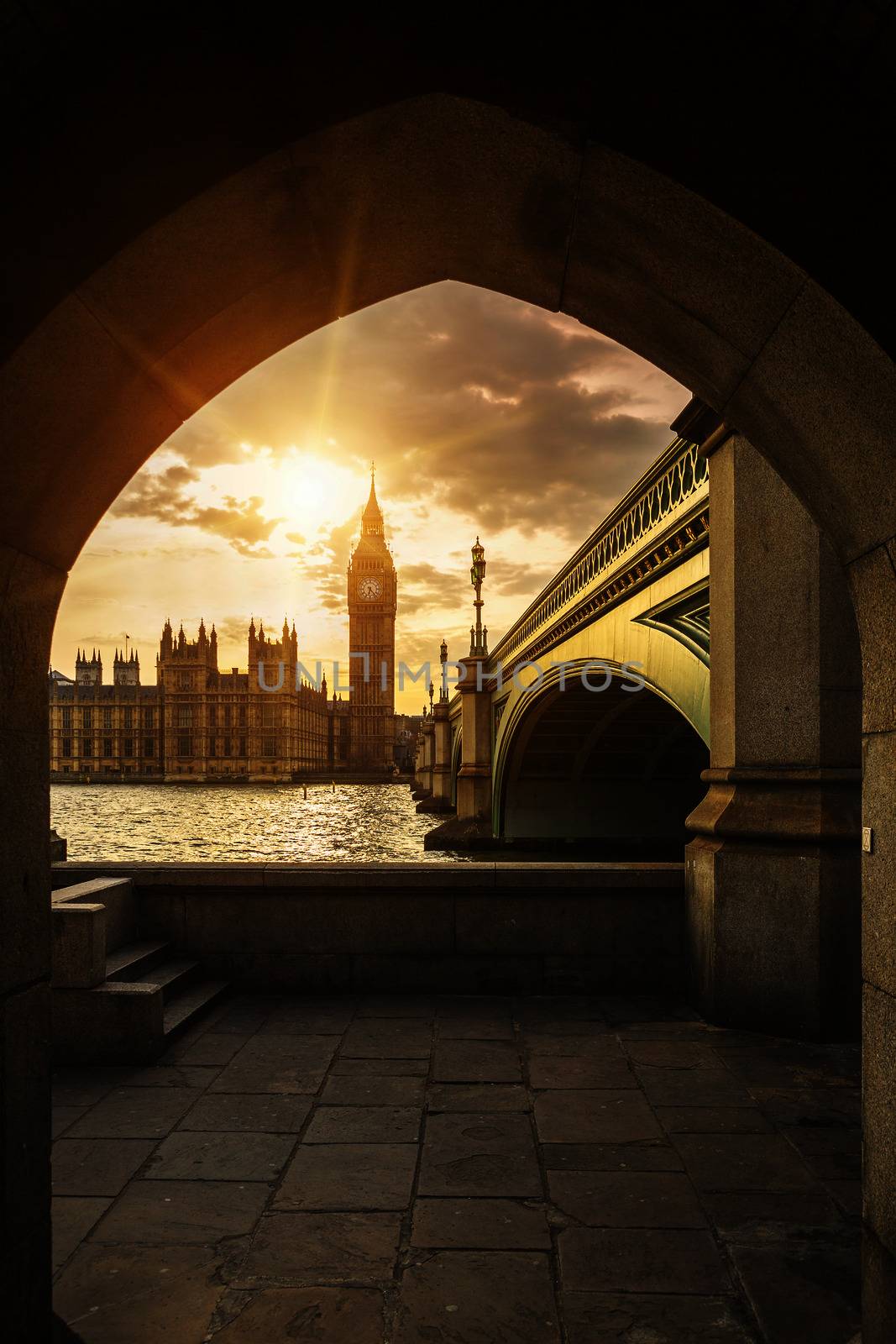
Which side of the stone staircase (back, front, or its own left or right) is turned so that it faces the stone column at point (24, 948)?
right

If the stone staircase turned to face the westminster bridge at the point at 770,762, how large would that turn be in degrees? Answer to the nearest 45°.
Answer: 0° — it already faces it

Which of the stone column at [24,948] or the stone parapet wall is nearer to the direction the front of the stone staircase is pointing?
the stone parapet wall

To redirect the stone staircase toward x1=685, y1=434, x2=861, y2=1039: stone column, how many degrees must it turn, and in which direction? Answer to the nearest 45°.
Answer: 0° — it already faces it

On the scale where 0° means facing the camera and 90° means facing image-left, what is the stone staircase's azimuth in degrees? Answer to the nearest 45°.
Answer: approximately 270°

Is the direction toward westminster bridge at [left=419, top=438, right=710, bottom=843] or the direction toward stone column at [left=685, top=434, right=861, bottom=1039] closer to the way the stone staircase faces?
the stone column
